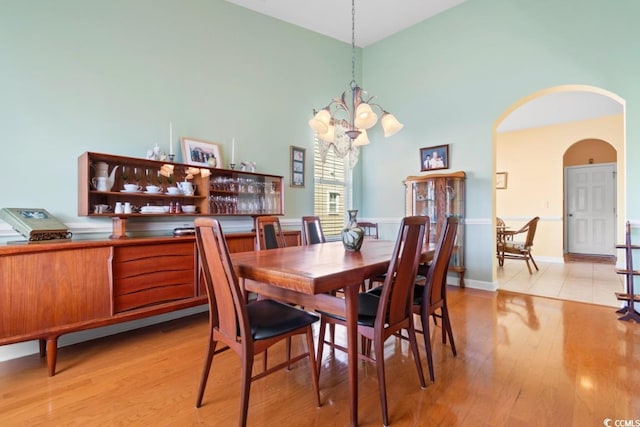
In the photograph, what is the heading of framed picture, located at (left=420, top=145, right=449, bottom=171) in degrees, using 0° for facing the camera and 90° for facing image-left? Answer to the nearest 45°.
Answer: approximately 45°

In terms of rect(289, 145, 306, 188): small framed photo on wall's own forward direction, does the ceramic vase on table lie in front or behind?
in front

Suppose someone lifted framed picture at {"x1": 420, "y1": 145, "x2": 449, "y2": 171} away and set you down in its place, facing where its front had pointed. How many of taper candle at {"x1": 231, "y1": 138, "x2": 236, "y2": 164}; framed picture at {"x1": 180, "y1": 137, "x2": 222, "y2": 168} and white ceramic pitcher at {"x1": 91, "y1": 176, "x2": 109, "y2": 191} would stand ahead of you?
3

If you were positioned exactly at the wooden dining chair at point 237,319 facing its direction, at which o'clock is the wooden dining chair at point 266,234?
the wooden dining chair at point 266,234 is roughly at 11 o'clock from the wooden dining chair at point 237,319.

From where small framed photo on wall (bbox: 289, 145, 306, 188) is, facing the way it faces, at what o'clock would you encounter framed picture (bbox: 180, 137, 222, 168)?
The framed picture is roughly at 3 o'clock from the small framed photo on wall.

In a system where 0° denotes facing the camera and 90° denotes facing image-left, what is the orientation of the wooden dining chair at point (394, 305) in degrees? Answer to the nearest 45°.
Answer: approximately 135°

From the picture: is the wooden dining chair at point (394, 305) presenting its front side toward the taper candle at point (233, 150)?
yes

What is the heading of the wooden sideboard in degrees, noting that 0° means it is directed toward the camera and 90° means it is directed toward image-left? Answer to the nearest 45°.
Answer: approximately 315°

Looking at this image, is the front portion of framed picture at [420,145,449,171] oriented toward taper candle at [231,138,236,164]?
yes

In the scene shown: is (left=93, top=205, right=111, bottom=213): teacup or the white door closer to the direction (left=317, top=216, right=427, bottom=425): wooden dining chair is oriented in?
the teacup

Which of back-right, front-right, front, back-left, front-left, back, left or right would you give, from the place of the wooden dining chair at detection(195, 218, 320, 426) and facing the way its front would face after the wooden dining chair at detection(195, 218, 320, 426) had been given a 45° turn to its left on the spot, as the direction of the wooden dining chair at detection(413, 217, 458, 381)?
right

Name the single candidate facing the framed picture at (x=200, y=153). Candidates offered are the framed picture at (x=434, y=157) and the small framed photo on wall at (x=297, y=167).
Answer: the framed picture at (x=434, y=157)

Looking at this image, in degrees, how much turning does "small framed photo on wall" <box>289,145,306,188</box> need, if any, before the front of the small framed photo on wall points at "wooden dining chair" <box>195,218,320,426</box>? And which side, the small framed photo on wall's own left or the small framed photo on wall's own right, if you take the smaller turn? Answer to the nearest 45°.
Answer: approximately 45° to the small framed photo on wall's own right

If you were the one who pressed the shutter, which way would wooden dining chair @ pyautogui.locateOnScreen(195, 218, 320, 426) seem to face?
facing away from the viewer and to the right of the viewer

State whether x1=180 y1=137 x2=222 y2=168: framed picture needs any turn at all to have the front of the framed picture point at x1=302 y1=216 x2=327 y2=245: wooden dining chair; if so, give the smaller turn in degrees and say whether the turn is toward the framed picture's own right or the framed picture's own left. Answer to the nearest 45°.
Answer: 0° — it already faces it

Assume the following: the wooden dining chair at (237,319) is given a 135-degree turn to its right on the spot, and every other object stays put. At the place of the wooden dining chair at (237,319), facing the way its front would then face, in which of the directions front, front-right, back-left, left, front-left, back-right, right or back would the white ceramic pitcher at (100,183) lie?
back-right

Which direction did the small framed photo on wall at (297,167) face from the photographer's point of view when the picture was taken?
facing the viewer and to the right of the viewer

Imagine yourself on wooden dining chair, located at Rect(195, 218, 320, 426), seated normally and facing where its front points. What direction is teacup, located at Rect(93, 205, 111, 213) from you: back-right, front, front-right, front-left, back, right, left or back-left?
left

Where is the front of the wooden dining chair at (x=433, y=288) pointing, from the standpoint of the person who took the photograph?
facing away from the viewer and to the left of the viewer

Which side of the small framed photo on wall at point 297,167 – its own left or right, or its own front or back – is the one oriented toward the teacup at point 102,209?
right
